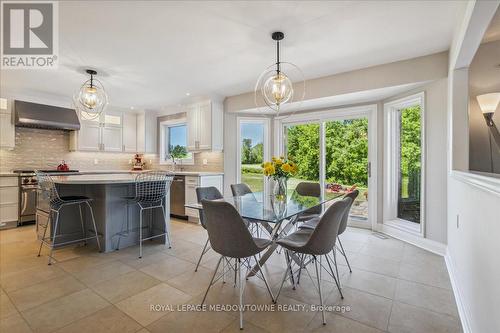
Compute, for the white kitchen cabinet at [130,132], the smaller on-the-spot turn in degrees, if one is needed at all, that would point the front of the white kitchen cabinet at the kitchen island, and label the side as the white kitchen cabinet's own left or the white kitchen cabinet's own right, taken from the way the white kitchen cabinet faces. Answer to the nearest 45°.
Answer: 0° — it already faces it

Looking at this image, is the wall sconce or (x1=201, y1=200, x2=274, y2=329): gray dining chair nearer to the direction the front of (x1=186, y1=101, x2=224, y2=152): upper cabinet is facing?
the gray dining chair

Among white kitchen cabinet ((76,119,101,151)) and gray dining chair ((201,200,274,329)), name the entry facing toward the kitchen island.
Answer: the white kitchen cabinet

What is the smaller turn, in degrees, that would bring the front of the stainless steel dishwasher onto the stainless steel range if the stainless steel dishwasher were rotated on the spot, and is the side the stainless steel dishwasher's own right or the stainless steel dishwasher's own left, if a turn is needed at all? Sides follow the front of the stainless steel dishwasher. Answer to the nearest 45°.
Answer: approximately 45° to the stainless steel dishwasher's own right

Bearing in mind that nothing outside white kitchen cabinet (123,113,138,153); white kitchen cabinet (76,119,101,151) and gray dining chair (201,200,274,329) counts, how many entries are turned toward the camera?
2

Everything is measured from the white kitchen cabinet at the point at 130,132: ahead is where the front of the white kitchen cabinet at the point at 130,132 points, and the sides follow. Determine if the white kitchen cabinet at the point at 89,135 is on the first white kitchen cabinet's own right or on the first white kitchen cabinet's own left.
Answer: on the first white kitchen cabinet's own right

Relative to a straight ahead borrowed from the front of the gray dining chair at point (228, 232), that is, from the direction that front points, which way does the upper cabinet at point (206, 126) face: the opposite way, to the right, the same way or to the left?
the opposite way

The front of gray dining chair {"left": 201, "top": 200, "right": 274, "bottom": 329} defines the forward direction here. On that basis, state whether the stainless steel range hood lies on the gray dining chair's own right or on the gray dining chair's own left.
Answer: on the gray dining chair's own left

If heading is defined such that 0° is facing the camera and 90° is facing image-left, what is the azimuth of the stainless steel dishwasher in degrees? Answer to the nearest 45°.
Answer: approximately 45°

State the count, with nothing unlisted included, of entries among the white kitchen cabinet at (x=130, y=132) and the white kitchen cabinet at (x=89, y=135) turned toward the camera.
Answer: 2
